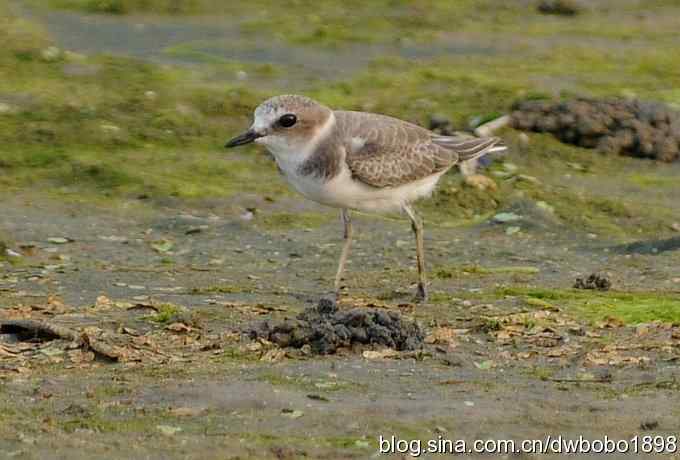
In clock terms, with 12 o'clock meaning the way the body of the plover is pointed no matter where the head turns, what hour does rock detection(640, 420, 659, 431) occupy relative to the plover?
The rock is roughly at 8 o'clock from the plover.

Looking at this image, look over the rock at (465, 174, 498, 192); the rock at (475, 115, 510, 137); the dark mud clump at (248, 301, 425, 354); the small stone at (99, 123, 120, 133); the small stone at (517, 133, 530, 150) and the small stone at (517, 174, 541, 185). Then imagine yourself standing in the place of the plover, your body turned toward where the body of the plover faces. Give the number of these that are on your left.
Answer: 1

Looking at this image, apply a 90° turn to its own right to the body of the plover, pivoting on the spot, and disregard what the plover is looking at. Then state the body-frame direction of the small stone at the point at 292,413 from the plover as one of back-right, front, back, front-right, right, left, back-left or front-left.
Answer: back

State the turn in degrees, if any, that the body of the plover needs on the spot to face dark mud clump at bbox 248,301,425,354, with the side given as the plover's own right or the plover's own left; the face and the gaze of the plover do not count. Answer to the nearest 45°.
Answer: approximately 90° to the plover's own left

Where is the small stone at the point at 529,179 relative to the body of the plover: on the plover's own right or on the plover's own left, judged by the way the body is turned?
on the plover's own right

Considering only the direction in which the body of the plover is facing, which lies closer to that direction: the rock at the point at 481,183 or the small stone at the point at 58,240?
the small stone

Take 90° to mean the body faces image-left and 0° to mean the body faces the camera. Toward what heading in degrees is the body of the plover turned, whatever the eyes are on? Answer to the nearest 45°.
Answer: approximately 90°

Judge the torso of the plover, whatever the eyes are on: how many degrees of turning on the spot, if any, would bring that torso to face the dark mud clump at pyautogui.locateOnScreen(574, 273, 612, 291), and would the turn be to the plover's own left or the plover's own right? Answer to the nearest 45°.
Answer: approximately 180°

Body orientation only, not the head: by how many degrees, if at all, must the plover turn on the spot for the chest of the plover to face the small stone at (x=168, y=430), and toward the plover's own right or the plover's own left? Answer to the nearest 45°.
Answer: approximately 90° to the plover's own left

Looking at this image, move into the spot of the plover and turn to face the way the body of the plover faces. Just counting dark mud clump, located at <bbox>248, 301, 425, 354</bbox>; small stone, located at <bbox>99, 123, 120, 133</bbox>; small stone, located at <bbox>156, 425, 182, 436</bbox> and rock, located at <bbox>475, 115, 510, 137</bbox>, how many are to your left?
2
